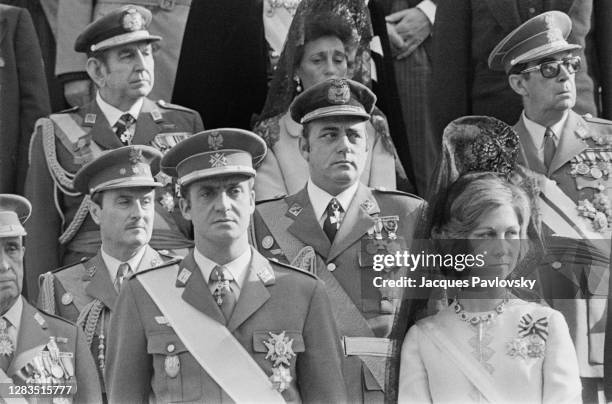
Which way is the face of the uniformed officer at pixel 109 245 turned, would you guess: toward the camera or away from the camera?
toward the camera

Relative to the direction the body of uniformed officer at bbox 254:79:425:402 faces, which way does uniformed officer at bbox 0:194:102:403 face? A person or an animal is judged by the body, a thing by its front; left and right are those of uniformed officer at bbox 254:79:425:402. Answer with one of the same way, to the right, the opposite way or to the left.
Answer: the same way

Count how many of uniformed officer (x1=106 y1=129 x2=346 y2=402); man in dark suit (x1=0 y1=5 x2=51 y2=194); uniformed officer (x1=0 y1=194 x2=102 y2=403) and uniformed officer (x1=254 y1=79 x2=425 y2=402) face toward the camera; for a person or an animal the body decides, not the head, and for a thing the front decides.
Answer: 4

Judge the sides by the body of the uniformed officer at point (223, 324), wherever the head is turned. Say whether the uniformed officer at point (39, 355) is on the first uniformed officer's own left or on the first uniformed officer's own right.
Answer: on the first uniformed officer's own right

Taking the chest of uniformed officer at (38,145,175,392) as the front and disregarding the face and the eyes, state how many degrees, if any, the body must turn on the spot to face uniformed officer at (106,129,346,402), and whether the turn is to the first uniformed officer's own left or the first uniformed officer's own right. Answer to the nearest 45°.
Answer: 0° — they already face them

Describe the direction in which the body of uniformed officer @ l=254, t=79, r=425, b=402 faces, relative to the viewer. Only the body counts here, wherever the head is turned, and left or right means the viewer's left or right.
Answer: facing the viewer

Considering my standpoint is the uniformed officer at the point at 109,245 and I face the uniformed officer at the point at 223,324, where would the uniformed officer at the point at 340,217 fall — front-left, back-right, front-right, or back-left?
front-left

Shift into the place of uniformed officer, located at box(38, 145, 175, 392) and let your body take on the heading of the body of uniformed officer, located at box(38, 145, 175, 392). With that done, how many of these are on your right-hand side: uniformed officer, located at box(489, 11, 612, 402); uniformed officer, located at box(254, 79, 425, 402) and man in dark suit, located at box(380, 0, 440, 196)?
0

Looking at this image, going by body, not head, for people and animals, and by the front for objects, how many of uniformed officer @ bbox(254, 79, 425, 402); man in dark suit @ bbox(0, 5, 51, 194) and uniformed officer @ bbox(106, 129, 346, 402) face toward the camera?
3

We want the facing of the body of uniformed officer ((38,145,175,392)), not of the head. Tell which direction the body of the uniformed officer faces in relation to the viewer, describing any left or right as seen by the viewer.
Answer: facing the viewer and to the right of the viewer

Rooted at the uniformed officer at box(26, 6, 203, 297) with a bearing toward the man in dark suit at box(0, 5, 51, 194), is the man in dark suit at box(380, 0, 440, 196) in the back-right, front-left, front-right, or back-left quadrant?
back-right

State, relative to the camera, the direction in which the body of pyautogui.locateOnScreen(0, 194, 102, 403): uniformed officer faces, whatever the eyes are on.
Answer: toward the camera

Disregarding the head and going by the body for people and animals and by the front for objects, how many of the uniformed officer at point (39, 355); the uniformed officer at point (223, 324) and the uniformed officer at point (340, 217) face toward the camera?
3

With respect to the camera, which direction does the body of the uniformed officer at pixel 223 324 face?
toward the camera
